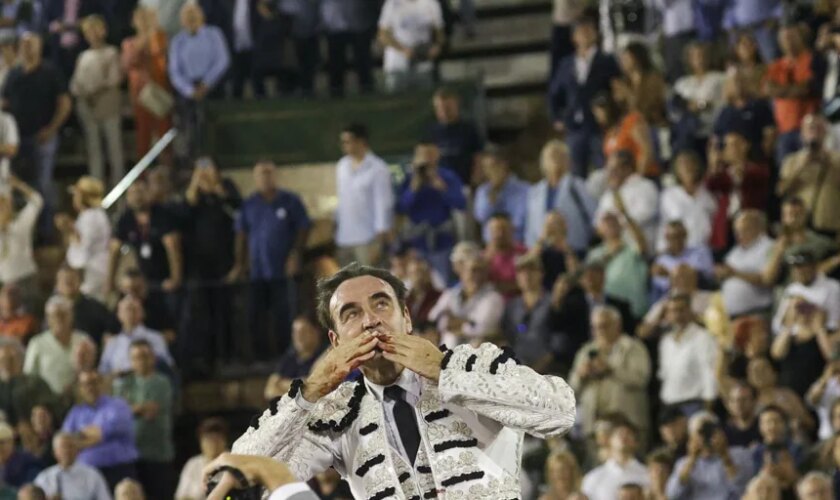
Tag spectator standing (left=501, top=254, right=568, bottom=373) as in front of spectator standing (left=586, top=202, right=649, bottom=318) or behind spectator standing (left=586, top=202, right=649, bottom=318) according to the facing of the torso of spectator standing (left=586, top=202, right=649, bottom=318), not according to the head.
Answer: in front

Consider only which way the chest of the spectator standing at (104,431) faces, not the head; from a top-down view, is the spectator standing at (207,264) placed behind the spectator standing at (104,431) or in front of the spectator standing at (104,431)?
behind

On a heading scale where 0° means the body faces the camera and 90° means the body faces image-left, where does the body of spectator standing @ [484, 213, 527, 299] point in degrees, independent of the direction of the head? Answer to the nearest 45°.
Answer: approximately 0°

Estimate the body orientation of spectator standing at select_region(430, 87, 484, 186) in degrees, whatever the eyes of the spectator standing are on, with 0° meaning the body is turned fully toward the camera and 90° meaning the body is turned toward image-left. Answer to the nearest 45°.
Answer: approximately 45°

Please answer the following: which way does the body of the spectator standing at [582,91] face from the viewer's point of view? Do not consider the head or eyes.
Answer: toward the camera

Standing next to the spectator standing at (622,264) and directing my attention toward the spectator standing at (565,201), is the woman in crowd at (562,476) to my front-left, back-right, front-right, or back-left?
back-left

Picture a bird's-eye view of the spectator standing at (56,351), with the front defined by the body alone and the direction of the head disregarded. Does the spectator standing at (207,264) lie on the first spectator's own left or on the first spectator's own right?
on the first spectator's own left

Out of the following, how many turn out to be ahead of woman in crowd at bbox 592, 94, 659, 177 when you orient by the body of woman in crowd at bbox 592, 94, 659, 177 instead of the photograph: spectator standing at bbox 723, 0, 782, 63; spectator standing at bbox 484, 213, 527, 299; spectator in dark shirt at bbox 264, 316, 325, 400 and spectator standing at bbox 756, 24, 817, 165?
2

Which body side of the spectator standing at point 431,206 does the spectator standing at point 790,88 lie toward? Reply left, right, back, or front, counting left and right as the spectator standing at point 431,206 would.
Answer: left
